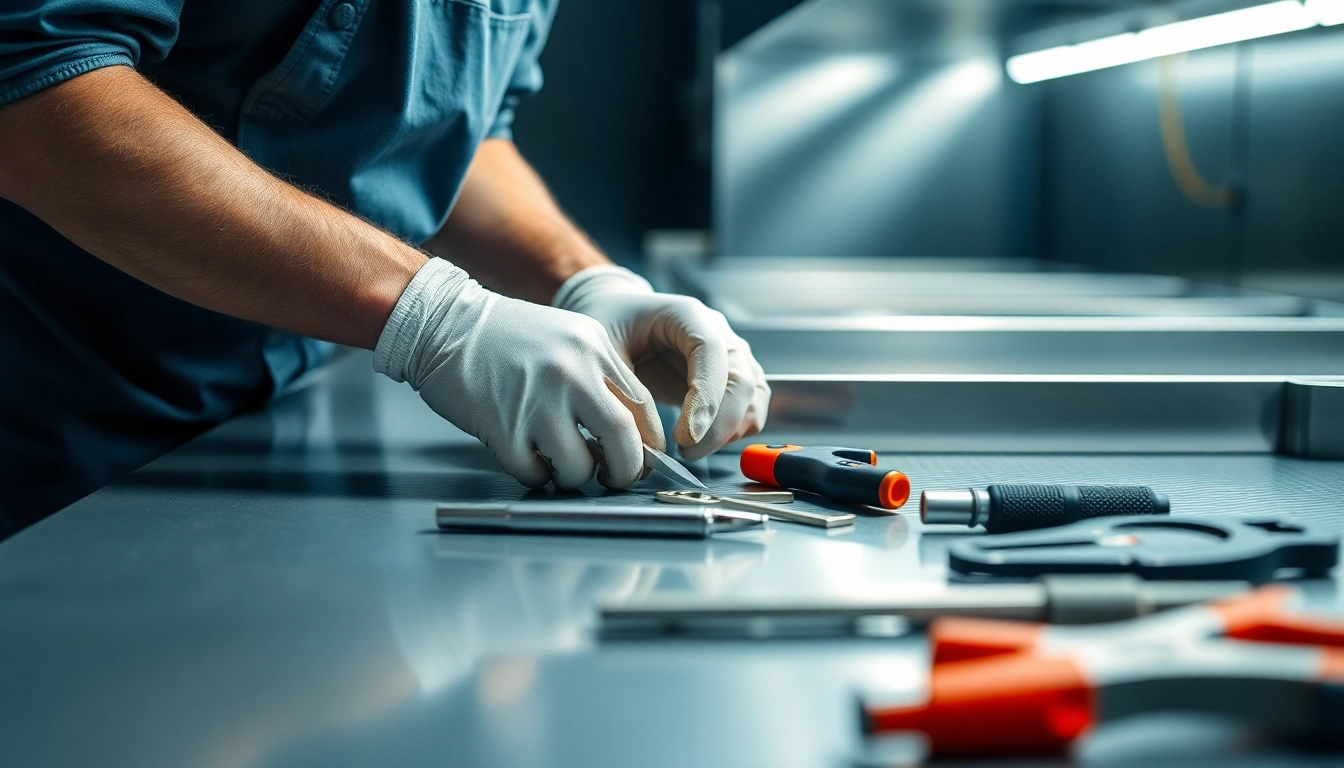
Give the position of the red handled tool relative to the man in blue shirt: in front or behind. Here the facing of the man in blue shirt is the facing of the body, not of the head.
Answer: in front

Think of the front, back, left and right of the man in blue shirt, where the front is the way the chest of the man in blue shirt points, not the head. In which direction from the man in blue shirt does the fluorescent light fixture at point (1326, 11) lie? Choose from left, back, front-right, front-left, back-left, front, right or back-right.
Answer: front-left

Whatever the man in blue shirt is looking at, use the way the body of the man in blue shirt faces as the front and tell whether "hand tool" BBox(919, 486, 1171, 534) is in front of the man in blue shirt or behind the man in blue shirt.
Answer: in front

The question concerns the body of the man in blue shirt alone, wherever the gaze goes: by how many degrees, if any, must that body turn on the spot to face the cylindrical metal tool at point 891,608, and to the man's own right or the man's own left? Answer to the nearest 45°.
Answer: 0° — they already face it

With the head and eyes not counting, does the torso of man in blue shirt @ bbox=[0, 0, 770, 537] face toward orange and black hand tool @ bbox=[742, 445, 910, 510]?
yes
